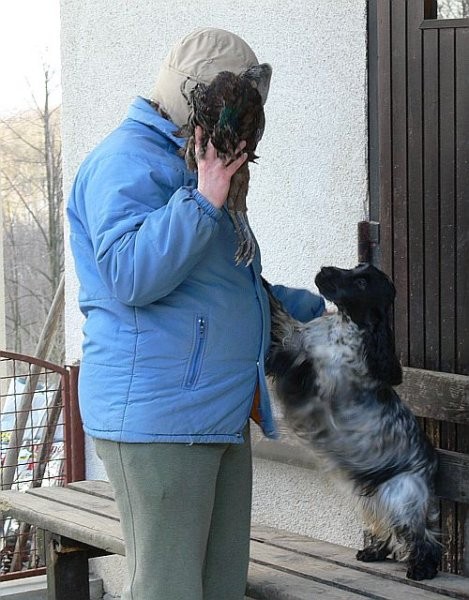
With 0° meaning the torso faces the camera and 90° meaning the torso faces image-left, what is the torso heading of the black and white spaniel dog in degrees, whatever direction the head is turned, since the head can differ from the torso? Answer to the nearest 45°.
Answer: approximately 90°

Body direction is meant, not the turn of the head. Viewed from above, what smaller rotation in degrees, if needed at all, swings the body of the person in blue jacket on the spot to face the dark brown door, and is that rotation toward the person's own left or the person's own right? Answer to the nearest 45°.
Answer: approximately 45° to the person's own left

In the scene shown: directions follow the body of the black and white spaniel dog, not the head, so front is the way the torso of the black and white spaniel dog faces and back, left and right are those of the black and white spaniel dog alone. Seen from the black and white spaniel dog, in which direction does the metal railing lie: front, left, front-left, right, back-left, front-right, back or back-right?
front-right

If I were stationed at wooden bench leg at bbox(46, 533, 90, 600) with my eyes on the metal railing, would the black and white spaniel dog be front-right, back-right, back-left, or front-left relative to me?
back-right

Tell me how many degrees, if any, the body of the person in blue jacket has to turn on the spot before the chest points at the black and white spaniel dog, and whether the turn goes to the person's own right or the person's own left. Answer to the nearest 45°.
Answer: approximately 45° to the person's own left

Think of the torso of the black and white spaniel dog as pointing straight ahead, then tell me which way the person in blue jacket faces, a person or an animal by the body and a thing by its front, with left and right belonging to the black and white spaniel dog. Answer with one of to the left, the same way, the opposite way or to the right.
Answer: the opposite way

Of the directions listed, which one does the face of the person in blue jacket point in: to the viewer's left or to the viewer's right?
to the viewer's right

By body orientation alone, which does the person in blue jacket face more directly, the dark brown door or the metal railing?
the dark brown door

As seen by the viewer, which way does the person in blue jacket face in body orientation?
to the viewer's right

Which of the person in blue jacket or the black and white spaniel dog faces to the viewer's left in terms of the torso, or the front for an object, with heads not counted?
the black and white spaniel dog

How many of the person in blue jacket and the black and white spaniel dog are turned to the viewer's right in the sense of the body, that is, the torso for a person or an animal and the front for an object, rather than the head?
1
